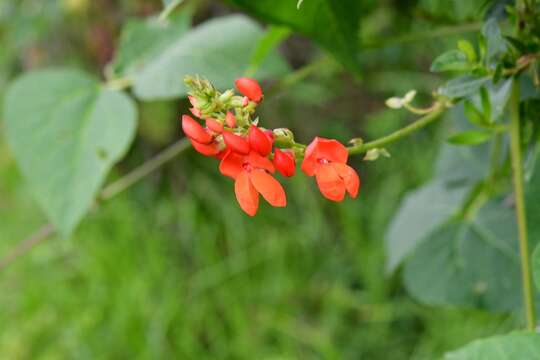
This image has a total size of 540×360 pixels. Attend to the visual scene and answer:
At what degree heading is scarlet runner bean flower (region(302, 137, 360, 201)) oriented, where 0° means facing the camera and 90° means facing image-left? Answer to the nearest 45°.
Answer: approximately 0°

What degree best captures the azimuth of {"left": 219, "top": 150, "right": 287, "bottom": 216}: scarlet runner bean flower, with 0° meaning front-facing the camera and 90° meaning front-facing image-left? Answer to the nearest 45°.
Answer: approximately 0°

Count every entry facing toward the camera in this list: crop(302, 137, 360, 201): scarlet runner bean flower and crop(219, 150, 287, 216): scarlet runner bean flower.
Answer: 2

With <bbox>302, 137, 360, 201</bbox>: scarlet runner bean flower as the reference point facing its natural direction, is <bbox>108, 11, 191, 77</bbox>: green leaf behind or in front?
behind
